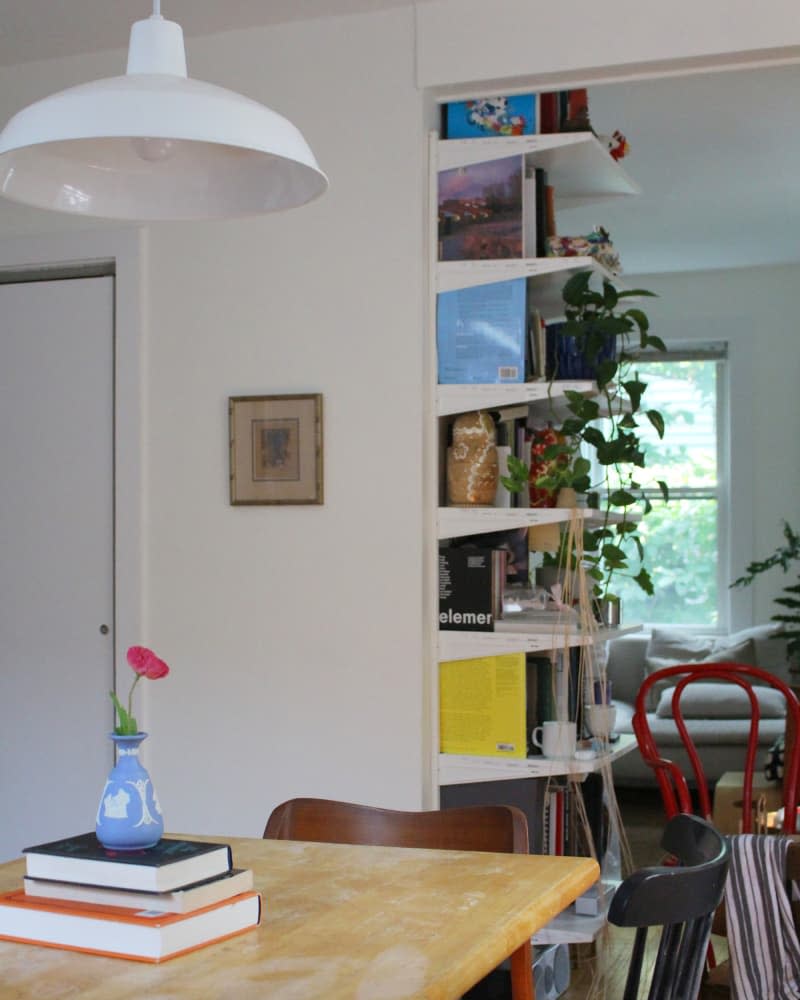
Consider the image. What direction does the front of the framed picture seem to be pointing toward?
toward the camera

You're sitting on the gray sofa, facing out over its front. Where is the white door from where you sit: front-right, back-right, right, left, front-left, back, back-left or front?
front-right

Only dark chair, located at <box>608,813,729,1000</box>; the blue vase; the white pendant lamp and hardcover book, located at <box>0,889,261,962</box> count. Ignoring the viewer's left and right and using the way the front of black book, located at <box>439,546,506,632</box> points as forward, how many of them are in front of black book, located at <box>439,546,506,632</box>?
4

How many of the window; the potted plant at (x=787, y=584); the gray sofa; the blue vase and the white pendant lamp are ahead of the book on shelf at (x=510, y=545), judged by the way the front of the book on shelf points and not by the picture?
2

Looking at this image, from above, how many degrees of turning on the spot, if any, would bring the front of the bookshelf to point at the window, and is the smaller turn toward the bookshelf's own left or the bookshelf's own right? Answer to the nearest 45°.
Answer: approximately 90° to the bookshelf's own left

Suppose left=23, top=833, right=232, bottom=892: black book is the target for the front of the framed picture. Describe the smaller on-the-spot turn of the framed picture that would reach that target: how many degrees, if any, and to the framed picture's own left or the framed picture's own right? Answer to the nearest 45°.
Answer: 0° — it already faces it

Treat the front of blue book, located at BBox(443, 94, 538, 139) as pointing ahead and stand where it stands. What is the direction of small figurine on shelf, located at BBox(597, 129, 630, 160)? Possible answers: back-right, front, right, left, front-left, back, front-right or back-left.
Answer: back-left

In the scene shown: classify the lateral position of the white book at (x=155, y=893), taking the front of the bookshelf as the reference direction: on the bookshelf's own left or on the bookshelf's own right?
on the bookshelf's own right

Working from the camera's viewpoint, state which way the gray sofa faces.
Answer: facing the viewer

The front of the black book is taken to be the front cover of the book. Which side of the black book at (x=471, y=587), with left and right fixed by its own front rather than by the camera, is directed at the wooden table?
front

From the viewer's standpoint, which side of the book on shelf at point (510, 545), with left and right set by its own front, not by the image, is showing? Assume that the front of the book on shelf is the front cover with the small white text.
front

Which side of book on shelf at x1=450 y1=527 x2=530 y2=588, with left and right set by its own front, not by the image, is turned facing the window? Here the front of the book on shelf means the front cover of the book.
back
